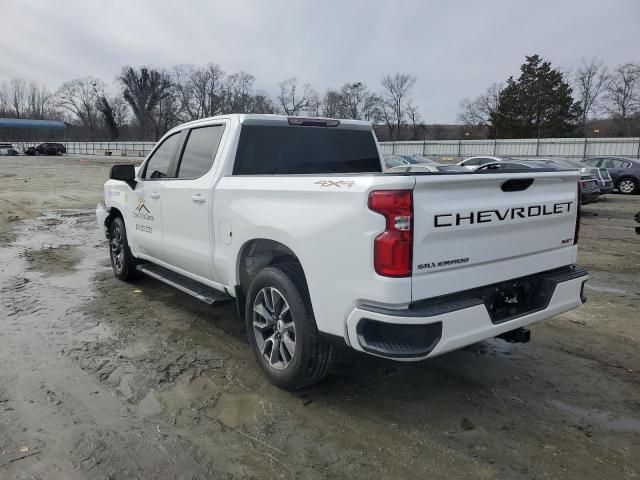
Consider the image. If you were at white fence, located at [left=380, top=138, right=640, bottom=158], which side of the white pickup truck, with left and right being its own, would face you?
right

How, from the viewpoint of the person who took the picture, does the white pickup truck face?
facing away from the viewer and to the left of the viewer

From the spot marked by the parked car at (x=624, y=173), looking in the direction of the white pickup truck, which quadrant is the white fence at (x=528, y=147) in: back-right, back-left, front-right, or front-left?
back-right

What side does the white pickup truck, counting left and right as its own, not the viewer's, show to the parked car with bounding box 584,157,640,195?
right
